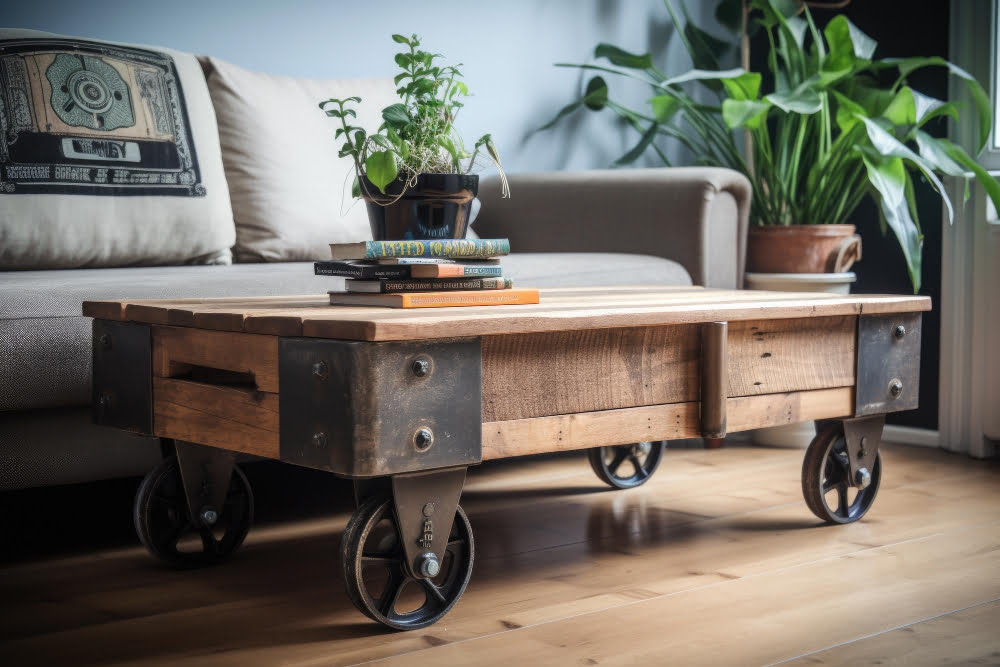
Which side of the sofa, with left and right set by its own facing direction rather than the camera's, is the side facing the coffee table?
front

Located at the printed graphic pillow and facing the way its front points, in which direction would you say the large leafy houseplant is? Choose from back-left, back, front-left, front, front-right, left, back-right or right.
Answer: left

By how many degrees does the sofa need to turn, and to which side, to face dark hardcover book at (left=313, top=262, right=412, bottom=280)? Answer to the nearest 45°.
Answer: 0° — it already faces it

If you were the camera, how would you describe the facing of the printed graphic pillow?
facing the viewer

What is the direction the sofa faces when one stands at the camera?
facing the viewer and to the right of the viewer
